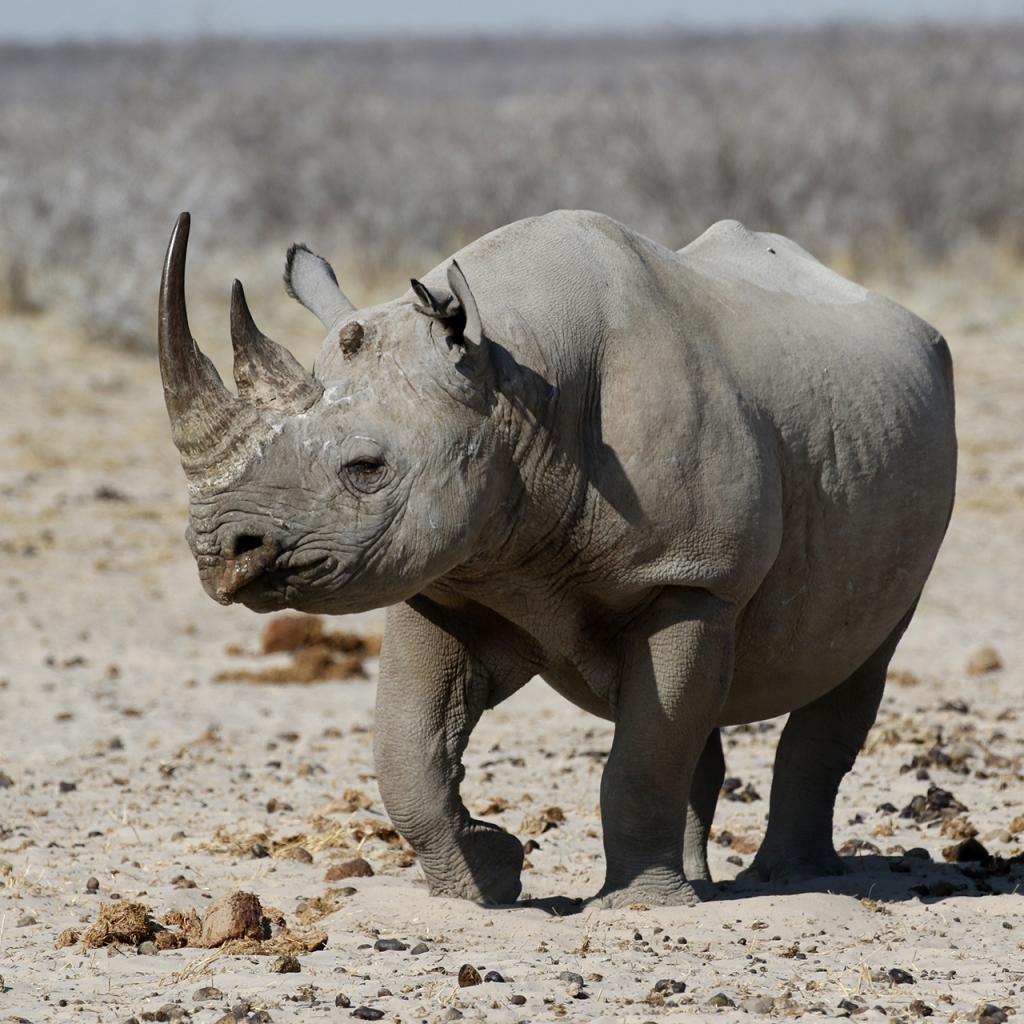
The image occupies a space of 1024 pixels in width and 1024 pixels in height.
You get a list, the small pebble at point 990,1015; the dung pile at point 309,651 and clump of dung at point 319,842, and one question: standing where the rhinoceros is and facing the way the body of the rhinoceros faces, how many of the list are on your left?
1

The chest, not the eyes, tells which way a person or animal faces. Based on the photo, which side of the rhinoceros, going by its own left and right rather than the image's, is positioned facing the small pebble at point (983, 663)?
back

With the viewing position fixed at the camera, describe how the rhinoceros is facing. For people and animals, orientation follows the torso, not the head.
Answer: facing the viewer and to the left of the viewer

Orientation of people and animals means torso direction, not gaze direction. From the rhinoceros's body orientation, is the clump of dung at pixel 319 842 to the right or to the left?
on its right

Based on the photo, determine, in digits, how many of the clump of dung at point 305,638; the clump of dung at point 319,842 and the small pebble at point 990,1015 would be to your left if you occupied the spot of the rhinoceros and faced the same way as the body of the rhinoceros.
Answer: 1

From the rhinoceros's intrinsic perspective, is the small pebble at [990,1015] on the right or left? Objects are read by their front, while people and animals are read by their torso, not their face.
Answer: on its left
